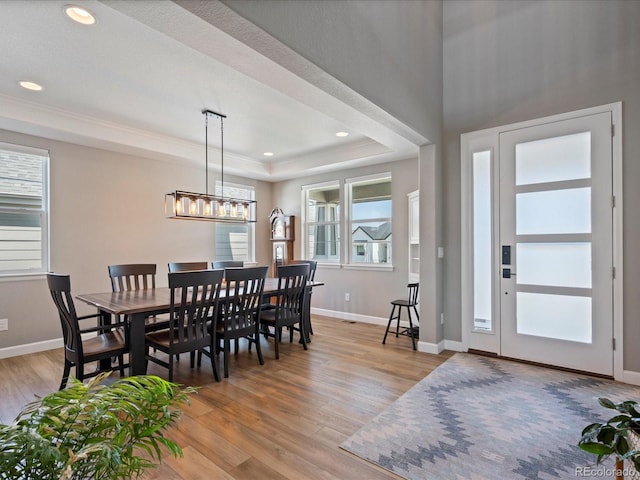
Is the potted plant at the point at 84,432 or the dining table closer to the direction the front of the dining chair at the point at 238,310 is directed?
the dining table

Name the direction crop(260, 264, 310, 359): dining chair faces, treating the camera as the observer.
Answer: facing away from the viewer and to the left of the viewer

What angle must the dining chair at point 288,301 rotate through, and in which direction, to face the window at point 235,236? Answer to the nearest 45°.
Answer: approximately 45° to its right

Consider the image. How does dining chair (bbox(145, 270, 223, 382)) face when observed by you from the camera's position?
facing away from the viewer and to the left of the viewer

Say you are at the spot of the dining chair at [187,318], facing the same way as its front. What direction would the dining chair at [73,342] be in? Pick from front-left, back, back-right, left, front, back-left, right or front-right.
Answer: front-left

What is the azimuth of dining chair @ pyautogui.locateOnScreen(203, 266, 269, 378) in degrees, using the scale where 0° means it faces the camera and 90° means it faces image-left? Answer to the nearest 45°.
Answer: approximately 135°
